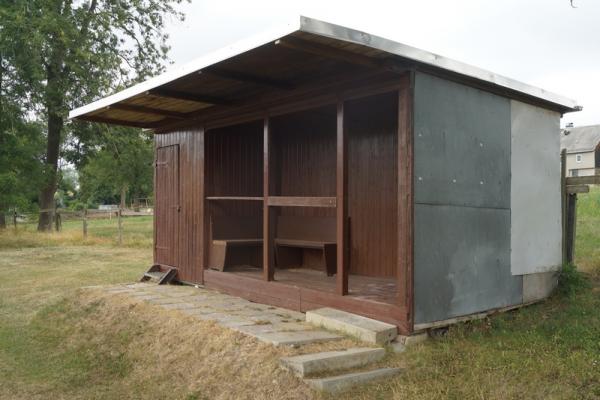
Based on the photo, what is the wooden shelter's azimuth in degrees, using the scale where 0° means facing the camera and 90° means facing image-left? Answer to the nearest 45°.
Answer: approximately 45°

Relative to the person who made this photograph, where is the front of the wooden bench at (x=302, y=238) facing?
facing the viewer and to the left of the viewer

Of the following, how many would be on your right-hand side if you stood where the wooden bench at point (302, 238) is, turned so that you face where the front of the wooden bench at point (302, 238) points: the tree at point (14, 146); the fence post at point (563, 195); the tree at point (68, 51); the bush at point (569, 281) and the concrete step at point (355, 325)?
2

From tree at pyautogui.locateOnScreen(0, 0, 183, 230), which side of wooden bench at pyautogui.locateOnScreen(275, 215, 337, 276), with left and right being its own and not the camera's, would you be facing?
right

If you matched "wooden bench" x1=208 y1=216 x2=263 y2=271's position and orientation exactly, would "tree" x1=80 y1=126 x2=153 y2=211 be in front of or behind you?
behind

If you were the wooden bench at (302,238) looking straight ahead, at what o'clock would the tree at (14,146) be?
The tree is roughly at 3 o'clock from the wooden bench.

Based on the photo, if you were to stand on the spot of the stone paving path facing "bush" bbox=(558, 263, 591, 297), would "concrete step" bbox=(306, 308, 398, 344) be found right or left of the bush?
right

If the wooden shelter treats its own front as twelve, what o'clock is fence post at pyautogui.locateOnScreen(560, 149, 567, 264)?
The fence post is roughly at 7 o'clock from the wooden shelter.

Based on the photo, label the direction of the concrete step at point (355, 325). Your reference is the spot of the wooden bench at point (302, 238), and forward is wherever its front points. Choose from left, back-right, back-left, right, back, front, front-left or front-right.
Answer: front-left

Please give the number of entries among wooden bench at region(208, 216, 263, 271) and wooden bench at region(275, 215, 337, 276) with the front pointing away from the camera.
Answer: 0

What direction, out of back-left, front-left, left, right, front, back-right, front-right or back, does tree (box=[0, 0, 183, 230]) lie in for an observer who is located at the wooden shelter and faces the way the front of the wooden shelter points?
right
